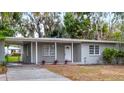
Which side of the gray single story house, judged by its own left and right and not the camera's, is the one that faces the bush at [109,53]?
left

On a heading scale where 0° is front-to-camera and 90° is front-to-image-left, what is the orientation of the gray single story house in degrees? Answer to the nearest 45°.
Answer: approximately 0°
